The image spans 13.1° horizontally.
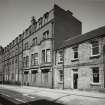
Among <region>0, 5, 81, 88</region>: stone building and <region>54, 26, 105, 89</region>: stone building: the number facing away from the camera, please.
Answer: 0

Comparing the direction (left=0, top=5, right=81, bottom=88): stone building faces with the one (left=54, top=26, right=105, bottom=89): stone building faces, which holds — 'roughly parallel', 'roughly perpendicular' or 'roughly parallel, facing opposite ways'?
roughly parallel
